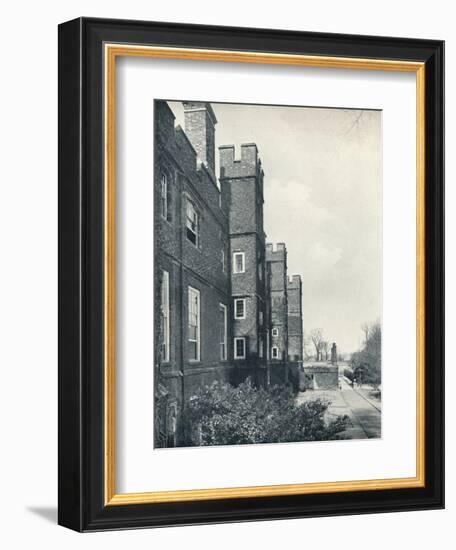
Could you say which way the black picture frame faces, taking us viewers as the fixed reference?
facing the viewer and to the right of the viewer
